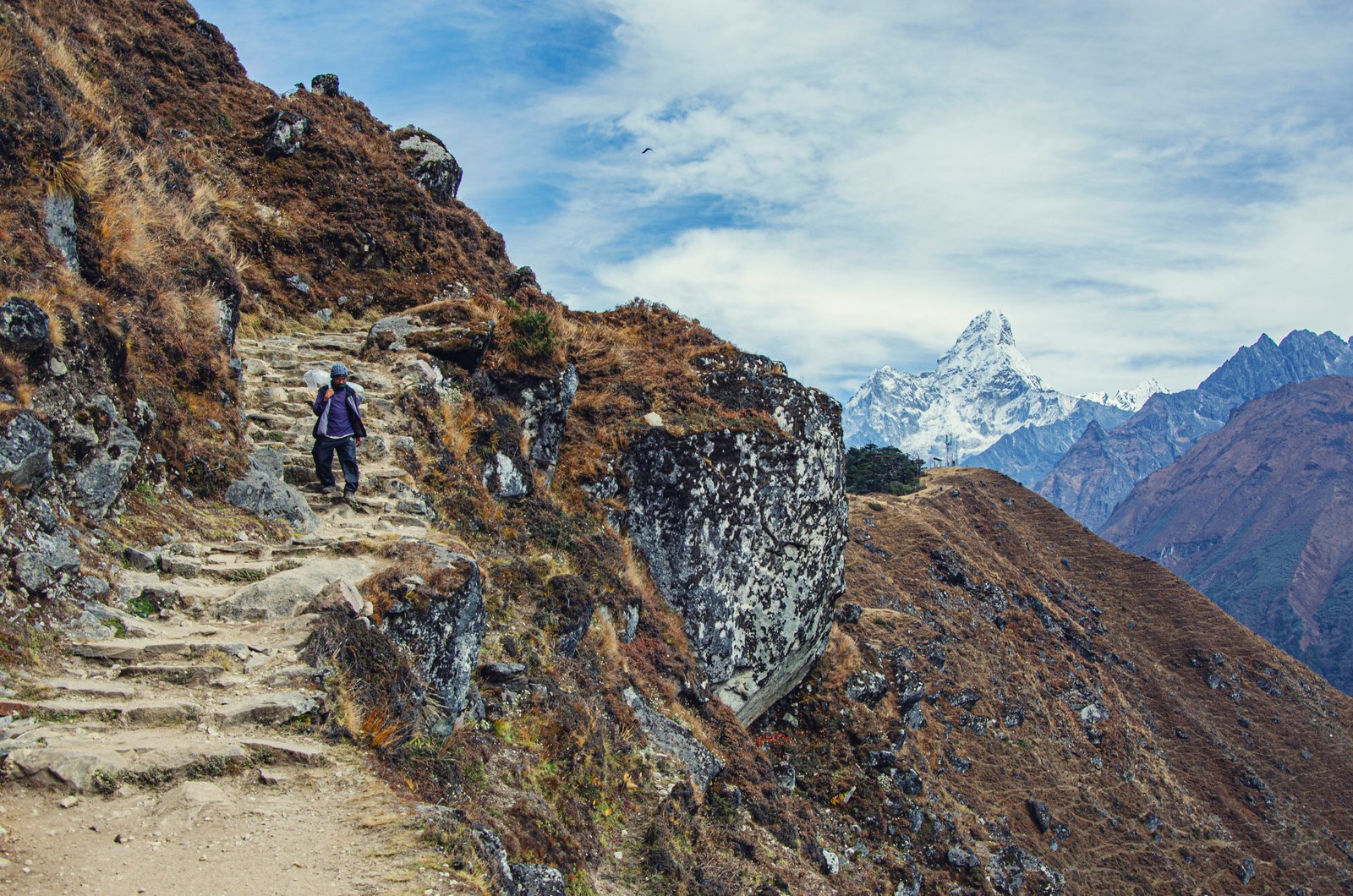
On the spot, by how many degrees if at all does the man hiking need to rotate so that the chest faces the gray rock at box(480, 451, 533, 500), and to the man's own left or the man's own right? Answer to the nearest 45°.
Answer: approximately 135° to the man's own left

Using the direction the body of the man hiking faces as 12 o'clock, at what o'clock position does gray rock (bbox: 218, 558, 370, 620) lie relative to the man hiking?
The gray rock is roughly at 12 o'clock from the man hiking.

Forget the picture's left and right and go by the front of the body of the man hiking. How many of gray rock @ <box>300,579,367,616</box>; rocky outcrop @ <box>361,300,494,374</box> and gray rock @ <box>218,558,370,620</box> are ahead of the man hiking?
2

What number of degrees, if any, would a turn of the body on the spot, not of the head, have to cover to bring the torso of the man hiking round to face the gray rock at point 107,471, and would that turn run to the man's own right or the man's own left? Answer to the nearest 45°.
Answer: approximately 45° to the man's own right

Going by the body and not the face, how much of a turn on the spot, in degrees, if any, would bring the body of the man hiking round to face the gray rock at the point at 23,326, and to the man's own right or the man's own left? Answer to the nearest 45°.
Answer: approximately 45° to the man's own right

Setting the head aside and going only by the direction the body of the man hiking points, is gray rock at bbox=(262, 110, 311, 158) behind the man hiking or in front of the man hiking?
behind

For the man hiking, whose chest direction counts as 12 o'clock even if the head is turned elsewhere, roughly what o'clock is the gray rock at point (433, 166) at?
The gray rock is roughly at 6 o'clock from the man hiking.

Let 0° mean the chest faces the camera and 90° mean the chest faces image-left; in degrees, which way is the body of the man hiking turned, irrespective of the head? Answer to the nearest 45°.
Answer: approximately 0°
